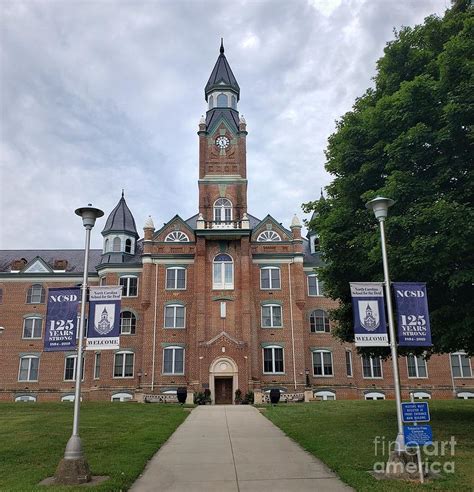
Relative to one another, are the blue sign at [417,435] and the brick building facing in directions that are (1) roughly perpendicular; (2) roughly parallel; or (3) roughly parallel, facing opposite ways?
roughly parallel

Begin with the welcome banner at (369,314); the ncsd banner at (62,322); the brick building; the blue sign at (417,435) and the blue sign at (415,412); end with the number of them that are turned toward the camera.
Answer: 5

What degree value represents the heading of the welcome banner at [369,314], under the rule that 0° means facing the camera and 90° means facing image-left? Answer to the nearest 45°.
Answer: approximately 0°

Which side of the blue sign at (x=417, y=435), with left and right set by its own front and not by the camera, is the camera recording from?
front

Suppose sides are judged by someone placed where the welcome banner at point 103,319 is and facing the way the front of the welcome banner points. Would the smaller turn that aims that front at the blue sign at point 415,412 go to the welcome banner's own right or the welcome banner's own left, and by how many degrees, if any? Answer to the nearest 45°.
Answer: approximately 90° to the welcome banner's own left

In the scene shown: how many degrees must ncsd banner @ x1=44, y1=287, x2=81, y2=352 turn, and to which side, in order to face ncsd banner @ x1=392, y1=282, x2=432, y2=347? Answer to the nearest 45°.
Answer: approximately 90° to its left

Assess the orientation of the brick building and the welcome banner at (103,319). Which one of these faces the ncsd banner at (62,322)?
the brick building

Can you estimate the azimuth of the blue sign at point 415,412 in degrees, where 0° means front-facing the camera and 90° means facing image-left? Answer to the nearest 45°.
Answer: approximately 0°

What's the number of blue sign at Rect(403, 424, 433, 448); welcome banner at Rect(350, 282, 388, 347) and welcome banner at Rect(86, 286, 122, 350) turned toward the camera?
3

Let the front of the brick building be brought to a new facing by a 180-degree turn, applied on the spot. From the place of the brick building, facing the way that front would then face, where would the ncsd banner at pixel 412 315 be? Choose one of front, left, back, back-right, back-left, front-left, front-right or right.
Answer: back

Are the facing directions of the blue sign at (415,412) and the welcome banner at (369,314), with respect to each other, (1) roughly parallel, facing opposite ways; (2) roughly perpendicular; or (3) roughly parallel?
roughly parallel

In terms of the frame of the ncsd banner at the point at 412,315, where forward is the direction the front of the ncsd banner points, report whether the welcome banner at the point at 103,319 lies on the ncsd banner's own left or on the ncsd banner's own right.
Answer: on the ncsd banner's own right

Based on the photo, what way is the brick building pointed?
toward the camera

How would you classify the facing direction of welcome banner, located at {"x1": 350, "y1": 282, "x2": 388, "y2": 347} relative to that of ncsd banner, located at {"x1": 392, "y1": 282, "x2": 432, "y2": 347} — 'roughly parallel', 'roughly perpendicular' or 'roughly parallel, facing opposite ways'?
roughly parallel

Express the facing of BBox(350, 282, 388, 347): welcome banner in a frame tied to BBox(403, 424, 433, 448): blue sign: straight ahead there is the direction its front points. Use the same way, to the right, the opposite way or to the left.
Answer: the same way

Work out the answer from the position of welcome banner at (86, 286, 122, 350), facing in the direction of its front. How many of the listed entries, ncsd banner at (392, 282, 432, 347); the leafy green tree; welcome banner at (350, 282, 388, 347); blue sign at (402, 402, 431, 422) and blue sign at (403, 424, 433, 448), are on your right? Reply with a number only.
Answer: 0

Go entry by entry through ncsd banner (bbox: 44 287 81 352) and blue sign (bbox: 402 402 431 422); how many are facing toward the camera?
2

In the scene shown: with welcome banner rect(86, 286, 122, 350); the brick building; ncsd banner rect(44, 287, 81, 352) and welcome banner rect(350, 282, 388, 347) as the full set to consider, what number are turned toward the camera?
4
